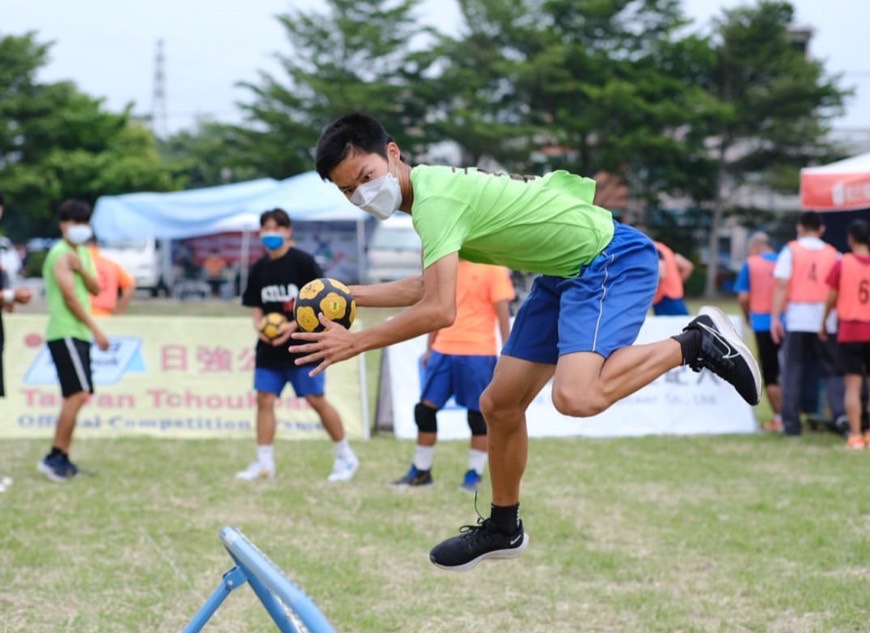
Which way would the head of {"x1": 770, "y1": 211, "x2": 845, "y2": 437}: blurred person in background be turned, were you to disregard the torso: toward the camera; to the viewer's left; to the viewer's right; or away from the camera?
away from the camera

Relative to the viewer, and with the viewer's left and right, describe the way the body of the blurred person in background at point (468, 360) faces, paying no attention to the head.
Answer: facing the viewer and to the left of the viewer

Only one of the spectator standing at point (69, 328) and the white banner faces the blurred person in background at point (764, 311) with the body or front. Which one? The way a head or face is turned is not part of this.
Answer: the spectator standing

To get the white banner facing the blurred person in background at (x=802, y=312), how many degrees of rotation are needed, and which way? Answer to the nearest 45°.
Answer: approximately 90° to its left

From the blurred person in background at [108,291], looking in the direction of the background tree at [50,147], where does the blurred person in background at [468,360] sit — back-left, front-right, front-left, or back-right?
back-right

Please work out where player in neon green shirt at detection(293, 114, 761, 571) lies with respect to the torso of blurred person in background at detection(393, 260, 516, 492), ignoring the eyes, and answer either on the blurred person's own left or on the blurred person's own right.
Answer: on the blurred person's own left

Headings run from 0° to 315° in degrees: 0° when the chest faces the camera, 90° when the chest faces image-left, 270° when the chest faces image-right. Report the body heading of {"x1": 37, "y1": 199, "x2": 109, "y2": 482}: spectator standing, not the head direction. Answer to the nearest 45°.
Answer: approximately 270°

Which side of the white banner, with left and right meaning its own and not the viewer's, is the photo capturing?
front

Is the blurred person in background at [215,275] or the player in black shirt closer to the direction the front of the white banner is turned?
the player in black shirt
